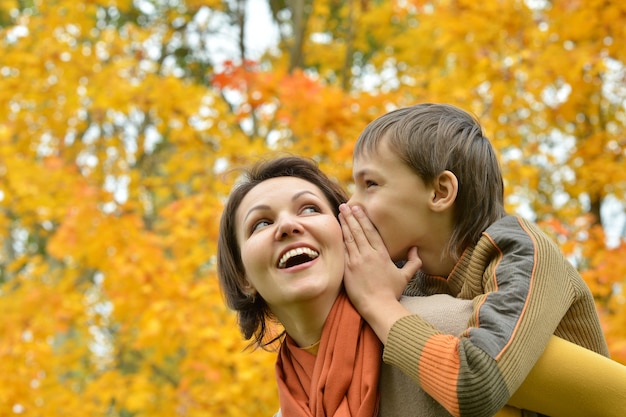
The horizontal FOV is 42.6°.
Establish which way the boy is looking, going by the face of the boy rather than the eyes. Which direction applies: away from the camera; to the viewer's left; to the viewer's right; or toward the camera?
to the viewer's left

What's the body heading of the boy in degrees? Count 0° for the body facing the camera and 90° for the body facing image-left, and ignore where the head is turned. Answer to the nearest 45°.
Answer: approximately 90°
